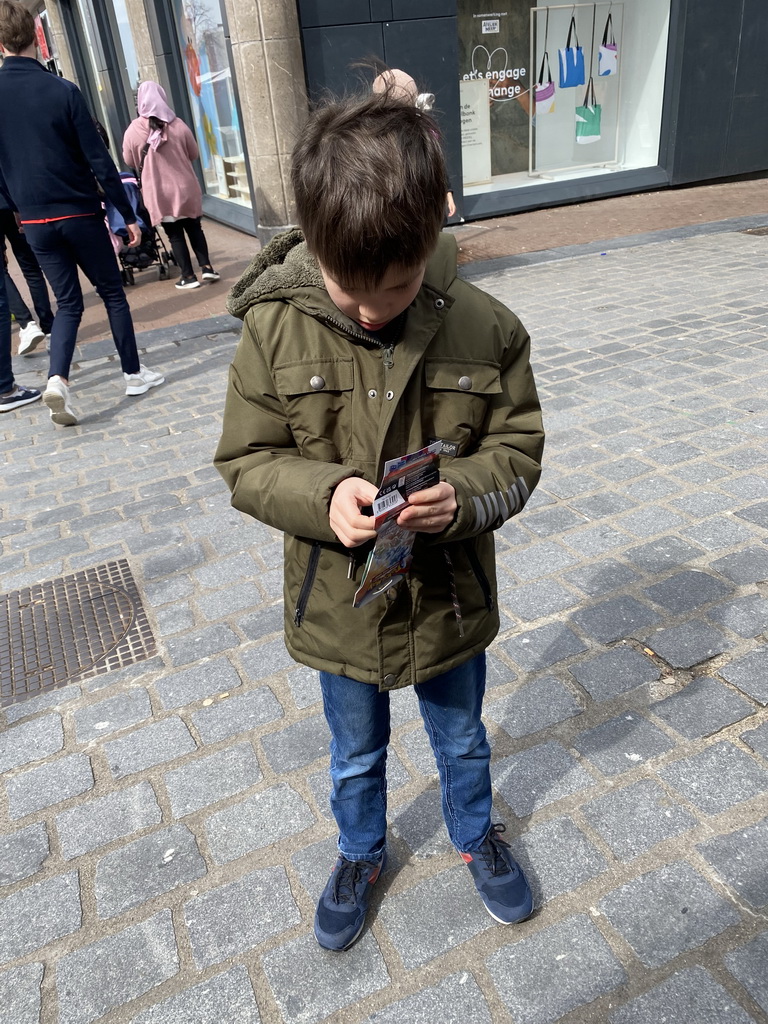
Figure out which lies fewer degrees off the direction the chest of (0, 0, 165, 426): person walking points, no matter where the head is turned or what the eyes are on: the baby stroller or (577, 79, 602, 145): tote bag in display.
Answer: the baby stroller

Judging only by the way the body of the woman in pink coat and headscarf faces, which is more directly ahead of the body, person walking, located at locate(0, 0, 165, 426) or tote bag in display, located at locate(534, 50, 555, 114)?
the tote bag in display

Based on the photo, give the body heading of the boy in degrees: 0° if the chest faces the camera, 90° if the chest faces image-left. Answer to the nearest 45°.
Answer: approximately 0°

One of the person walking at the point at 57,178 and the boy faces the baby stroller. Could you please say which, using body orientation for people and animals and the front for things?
the person walking

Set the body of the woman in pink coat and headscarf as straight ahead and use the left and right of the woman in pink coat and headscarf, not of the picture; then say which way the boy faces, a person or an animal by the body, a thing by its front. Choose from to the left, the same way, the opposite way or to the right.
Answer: the opposite way

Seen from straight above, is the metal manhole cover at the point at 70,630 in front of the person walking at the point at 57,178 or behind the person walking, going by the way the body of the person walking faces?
behind

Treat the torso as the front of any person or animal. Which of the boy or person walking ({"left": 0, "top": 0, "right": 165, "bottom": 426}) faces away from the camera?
the person walking

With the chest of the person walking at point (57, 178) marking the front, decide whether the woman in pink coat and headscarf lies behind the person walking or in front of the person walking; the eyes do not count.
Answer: in front

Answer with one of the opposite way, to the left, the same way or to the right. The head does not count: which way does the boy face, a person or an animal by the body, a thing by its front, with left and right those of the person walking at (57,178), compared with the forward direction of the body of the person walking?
the opposite way

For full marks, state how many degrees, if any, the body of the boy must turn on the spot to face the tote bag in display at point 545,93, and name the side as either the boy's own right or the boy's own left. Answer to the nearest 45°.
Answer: approximately 180°

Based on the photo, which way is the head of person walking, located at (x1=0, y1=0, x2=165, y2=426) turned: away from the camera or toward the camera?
away from the camera

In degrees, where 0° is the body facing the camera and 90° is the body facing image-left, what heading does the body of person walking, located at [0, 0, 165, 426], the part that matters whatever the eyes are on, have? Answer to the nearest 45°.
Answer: approximately 180°

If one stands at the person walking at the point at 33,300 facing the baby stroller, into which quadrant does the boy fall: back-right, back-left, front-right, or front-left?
back-right

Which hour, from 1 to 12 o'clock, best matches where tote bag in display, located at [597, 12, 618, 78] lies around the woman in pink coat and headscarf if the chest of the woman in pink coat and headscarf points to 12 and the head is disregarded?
The tote bag in display is roughly at 2 o'clock from the woman in pink coat and headscarf.

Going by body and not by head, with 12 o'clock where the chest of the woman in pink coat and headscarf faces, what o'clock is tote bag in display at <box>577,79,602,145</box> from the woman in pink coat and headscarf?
The tote bag in display is roughly at 2 o'clock from the woman in pink coat and headscarf.

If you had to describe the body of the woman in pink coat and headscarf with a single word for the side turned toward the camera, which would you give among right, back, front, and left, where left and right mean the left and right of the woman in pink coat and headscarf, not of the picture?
back
